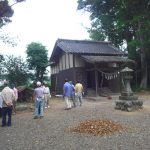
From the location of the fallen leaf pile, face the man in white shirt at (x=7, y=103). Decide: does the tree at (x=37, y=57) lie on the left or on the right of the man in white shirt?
right

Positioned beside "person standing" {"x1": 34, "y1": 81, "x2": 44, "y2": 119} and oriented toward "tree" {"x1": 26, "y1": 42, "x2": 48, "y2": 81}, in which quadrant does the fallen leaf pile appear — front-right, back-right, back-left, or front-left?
back-right

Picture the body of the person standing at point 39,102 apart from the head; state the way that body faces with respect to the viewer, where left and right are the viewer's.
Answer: facing away from the viewer

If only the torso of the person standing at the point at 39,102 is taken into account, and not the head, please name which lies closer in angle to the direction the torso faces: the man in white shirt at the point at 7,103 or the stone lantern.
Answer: the stone lantern

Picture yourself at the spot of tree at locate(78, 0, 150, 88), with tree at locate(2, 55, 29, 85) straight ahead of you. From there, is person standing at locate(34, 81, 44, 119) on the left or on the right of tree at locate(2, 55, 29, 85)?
left

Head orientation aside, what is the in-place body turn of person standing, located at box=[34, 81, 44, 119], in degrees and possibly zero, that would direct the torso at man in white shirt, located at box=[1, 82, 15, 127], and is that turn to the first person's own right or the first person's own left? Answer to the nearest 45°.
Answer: approximately 135° to the first person's own left

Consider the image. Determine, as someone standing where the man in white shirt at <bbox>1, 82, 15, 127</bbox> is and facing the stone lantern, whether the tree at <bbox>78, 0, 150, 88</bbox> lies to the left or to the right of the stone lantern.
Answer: left

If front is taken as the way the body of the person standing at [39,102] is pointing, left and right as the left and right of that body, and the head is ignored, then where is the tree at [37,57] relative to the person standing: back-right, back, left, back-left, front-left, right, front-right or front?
front
